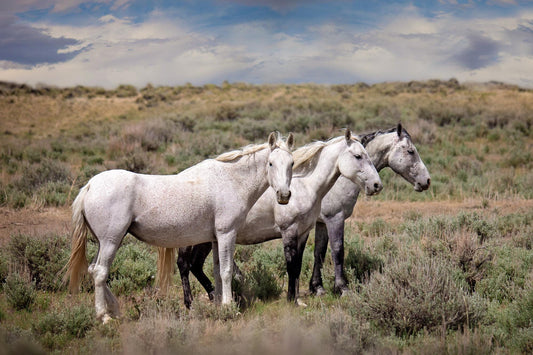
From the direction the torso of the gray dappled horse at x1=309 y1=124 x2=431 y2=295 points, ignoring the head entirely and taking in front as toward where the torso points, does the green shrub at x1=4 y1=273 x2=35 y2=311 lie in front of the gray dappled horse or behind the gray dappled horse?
behind

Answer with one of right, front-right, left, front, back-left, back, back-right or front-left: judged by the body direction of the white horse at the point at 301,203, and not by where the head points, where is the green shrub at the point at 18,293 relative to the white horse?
back

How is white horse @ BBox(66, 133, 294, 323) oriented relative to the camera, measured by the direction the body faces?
to the viewer's right

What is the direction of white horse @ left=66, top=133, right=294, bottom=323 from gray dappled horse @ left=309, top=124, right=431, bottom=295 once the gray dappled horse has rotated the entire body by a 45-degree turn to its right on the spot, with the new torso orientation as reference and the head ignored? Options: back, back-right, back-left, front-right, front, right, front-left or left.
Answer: right

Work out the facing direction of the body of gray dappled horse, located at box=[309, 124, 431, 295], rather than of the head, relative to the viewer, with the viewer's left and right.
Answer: facing to the right of the viewer

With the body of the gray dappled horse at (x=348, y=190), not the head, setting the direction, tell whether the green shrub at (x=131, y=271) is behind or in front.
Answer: behind

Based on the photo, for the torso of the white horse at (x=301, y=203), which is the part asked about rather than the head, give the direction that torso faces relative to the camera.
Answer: to the viewer's right

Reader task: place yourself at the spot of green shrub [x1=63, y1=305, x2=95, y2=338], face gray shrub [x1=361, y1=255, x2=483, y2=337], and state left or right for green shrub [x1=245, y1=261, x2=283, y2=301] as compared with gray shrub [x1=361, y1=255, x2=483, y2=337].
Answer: left
